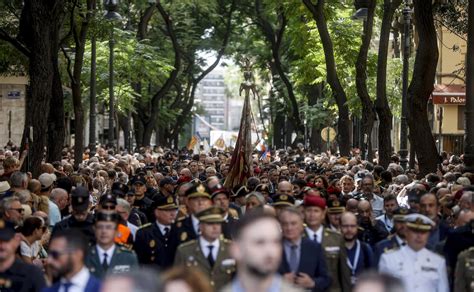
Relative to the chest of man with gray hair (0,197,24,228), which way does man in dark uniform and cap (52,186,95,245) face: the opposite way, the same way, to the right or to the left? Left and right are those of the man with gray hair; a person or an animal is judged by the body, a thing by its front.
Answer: to the right

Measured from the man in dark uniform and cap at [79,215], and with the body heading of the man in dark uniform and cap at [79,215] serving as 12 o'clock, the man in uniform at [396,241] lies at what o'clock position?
the man in uniform at [396,241] is roughly at 10 o'clock from the man in dark uniform and cap at [79,215].

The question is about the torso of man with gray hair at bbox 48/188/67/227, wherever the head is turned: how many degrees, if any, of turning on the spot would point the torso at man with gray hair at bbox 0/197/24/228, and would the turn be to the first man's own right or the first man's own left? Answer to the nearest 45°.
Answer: approximately 90° to the first man's own right

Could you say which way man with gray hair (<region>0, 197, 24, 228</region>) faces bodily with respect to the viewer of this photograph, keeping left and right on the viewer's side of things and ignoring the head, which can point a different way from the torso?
facing to the right of the viewer
